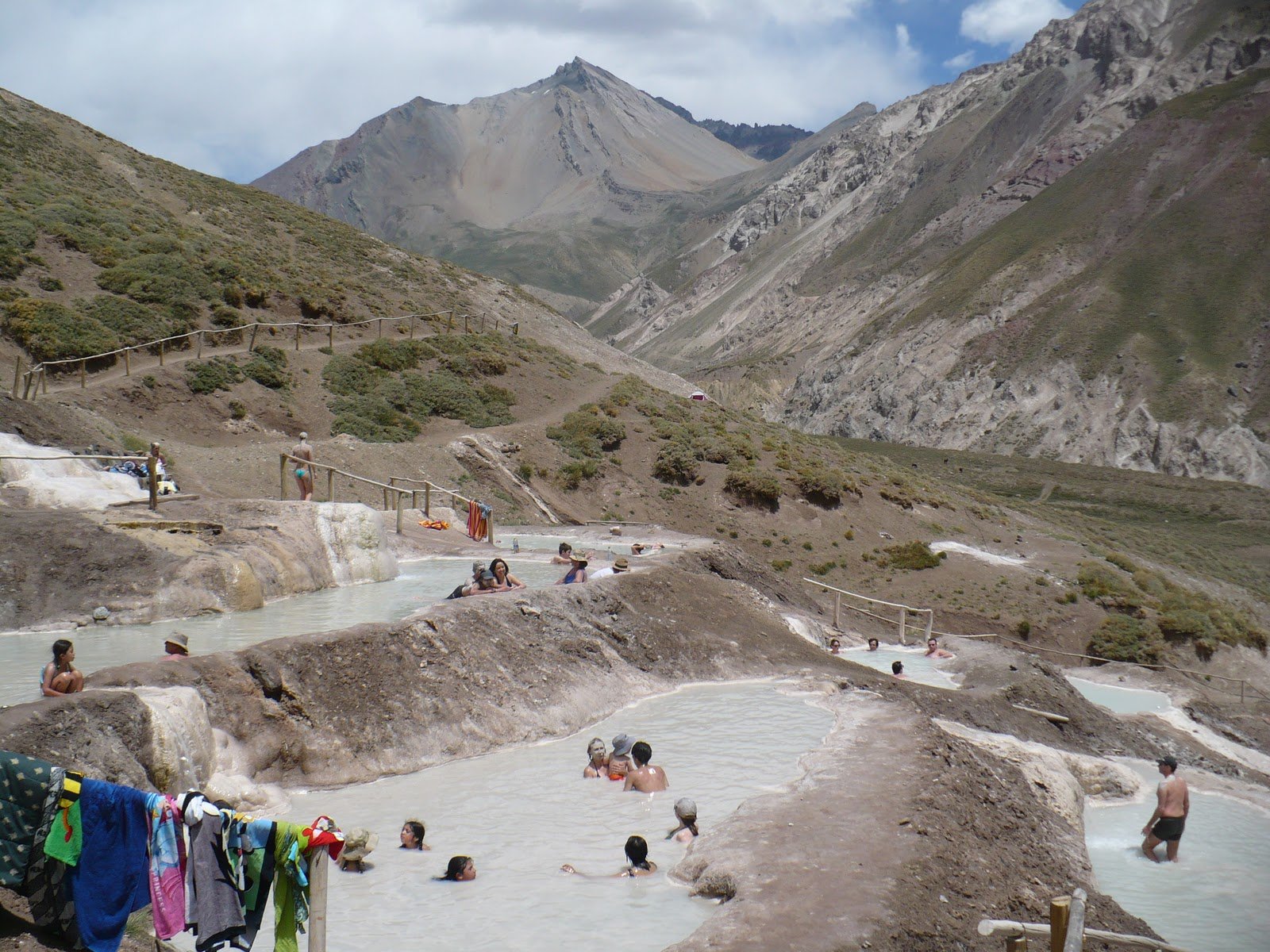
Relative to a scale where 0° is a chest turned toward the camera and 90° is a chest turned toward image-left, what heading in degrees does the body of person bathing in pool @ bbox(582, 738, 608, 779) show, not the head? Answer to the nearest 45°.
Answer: approximately 315°

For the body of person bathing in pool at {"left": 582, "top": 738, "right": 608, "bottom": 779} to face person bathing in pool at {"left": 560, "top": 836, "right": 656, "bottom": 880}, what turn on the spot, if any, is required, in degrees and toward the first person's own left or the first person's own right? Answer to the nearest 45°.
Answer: approximately 45° to the first person's own right

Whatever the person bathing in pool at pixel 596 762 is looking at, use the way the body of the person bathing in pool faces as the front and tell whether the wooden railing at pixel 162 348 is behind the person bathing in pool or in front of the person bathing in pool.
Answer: behind

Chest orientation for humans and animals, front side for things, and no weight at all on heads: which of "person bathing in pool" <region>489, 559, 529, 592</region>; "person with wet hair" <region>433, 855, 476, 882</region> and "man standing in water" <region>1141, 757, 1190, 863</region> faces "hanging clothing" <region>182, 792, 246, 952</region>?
the person bathing in pool

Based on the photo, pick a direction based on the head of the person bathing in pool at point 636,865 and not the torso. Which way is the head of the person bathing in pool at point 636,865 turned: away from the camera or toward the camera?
away from the camera

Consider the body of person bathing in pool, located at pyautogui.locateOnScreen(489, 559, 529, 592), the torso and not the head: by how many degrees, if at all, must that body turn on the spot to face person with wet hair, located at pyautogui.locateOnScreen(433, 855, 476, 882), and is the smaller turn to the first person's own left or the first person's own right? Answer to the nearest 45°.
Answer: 0° — they already face them
